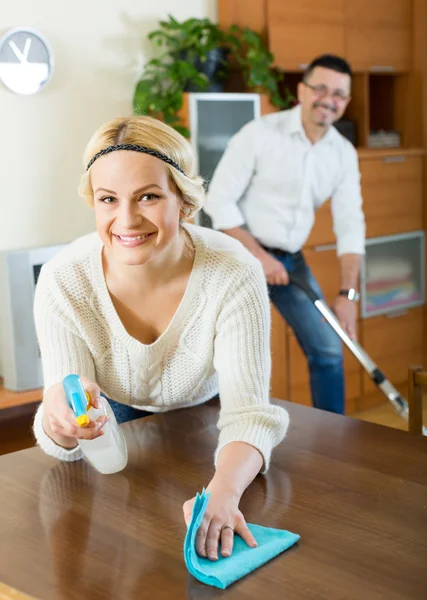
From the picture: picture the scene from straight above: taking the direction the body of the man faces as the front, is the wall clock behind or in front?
behind

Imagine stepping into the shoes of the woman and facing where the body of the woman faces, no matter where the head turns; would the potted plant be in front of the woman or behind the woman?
behind

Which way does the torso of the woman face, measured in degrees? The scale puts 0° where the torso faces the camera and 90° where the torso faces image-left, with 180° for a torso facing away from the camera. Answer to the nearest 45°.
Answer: approximately 0°

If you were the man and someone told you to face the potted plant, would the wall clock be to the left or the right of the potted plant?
left

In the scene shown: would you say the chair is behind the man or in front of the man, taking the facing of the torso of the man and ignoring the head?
in front

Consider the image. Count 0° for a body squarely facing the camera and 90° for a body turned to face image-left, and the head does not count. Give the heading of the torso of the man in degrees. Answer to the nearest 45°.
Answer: approximately 315°

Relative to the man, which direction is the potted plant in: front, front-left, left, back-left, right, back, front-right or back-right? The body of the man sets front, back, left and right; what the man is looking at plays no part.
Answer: back
